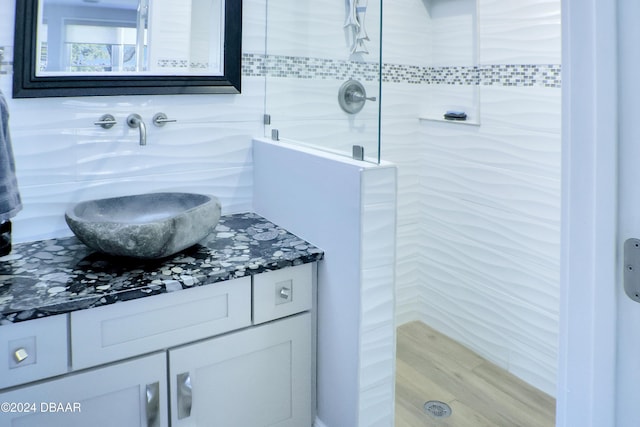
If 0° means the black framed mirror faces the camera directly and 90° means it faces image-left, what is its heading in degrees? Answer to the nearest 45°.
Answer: approximately 0°
